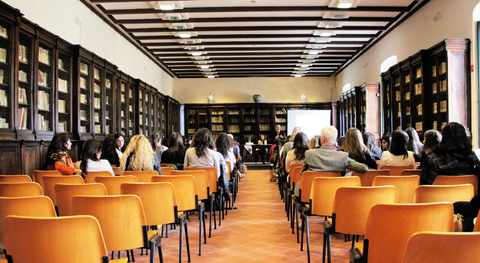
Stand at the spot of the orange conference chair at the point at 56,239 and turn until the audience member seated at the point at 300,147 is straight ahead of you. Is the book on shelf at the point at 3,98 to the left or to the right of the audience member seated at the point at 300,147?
left

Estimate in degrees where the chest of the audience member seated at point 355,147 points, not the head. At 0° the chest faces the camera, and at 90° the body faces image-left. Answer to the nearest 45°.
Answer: approximately 180°

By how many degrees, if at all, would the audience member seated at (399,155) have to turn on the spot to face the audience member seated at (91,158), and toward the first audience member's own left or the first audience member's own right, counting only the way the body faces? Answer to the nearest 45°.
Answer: approximately 135° to the first audience member's own left

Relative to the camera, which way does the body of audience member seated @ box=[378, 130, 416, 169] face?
away from the camera

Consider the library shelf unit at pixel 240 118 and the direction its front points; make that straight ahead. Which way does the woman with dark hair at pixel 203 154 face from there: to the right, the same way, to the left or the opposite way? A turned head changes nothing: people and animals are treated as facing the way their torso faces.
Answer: the opposite way

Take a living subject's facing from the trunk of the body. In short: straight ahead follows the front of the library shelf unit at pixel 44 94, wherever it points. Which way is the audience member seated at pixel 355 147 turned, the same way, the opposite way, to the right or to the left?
to the left

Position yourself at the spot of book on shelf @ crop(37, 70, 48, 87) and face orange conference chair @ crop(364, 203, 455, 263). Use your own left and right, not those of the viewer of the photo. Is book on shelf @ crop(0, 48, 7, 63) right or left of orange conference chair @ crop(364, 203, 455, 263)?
right

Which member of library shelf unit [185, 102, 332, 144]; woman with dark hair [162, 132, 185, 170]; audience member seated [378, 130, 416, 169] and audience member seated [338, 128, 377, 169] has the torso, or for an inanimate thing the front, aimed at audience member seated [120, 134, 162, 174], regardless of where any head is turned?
the library shelf unit
